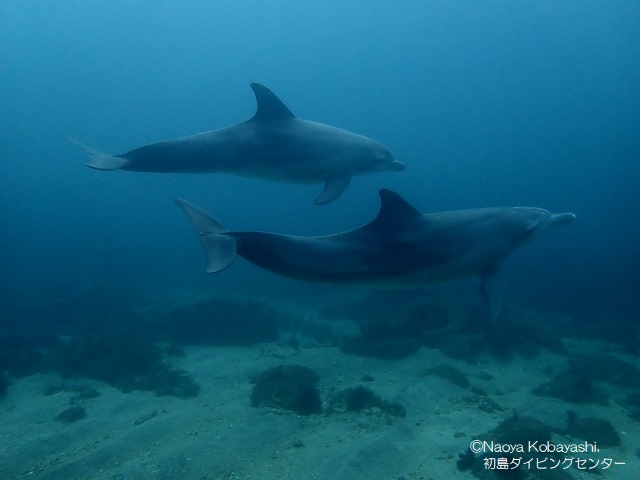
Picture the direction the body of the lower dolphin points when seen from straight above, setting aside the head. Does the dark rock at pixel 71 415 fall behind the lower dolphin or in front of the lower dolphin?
behind

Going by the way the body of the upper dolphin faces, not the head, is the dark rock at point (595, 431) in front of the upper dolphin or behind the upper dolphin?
in front

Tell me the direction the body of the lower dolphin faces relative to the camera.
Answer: to the viewer's right

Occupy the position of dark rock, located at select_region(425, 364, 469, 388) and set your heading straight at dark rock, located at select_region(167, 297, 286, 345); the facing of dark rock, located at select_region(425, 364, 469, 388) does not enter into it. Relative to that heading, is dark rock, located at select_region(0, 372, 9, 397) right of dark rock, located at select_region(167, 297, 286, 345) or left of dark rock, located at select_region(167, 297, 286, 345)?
left

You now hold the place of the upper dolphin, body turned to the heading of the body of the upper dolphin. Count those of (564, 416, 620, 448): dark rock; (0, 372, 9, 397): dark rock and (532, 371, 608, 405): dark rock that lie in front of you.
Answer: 2

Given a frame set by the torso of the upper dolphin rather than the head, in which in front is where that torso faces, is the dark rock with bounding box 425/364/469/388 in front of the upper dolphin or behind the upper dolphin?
in front

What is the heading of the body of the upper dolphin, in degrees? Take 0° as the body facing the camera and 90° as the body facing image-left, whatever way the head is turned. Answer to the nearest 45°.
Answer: approximately 270°

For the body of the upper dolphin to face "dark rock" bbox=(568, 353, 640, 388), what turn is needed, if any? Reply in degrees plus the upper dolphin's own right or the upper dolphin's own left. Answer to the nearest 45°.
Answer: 0° — it already faces it

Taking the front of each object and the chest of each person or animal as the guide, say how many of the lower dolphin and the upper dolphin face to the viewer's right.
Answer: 2
